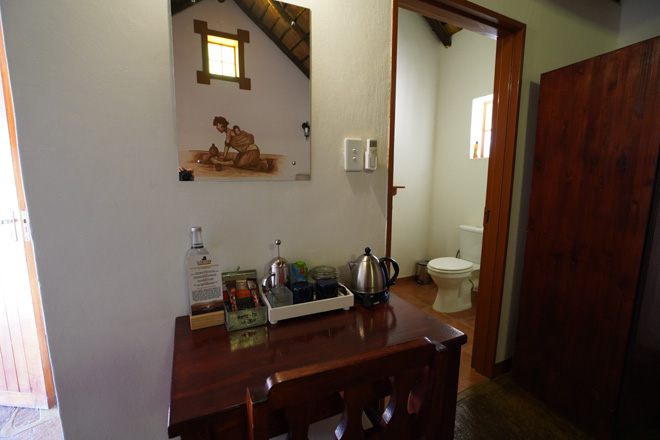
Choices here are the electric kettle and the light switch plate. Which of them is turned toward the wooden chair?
the light switch plate

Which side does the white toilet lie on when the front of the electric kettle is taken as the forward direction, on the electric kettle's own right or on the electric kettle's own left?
on the electric kettle's own right

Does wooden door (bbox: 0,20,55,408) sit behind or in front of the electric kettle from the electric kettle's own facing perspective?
in front

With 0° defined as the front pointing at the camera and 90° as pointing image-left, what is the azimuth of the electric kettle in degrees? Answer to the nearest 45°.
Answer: approximately 90°

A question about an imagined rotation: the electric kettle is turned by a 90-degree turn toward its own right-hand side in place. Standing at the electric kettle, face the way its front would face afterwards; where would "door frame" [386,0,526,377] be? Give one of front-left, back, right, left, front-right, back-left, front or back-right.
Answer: front-right

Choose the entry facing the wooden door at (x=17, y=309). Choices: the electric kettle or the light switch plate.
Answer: the electric kettle

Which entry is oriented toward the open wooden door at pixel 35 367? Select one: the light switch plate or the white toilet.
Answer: the white toilet

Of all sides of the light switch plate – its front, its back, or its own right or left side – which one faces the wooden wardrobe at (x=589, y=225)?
left

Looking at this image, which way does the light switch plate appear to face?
toward the camera

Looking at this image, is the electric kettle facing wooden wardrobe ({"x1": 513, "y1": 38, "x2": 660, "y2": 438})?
no

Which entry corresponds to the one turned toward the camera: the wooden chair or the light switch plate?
the light switch plate

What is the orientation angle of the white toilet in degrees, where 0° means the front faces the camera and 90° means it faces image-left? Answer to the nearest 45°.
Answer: approximately 45°

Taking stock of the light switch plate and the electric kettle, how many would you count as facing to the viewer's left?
1

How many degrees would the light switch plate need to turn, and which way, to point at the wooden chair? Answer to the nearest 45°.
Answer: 0° — it already faces it

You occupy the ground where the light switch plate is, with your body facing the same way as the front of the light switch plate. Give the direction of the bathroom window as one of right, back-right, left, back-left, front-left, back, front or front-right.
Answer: back-left

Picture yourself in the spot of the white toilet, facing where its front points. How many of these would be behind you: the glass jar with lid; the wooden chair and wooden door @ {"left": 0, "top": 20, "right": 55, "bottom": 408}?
0

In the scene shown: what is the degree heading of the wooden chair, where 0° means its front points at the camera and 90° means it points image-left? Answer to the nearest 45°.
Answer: approximately 135°

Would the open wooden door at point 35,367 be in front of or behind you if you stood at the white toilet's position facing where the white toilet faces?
in front
